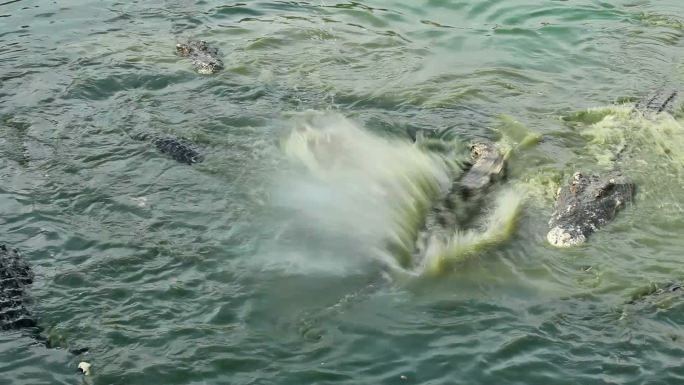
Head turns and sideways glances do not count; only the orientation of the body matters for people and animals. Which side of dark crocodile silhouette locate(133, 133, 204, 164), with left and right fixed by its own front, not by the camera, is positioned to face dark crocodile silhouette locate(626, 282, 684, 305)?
front

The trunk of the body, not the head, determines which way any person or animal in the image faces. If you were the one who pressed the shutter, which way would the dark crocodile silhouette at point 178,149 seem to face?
facing the viewer and to the right of the viewer

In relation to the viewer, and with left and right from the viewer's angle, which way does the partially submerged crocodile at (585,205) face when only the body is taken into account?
facing the viewer and to the left of the viewer

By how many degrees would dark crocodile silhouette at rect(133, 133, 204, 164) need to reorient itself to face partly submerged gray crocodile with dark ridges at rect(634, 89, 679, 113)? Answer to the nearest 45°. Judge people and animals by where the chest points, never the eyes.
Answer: approximately 45° to its left

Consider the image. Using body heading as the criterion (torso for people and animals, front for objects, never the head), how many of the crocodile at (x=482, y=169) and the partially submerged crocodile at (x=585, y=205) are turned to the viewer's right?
0

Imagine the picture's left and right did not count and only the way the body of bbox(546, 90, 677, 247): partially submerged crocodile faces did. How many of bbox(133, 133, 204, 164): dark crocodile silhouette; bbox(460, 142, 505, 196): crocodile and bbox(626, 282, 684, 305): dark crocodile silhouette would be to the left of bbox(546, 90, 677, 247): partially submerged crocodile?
1

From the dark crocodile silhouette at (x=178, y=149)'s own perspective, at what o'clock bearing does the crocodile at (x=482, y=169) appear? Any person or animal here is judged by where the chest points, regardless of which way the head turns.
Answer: The crocodile is roughly at 11 o'clock from the dark crocodile silhouette.

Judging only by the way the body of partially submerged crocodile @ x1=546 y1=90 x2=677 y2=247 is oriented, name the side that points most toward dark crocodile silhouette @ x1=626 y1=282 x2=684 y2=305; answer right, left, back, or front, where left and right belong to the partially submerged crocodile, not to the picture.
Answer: left

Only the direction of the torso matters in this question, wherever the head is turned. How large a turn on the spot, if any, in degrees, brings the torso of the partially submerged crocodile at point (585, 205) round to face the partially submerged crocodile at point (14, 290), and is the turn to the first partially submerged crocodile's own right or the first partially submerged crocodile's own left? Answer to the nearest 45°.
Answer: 0° — it already faces it

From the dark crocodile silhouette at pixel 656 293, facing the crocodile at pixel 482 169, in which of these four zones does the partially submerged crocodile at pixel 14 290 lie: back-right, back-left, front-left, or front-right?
front-left

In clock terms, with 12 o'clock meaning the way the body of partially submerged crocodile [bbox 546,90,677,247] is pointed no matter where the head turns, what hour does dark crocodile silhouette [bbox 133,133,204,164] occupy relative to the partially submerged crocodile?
The dark crocodile silhouette is roughly at 1 o'clock from the partially submerged crocodile.
